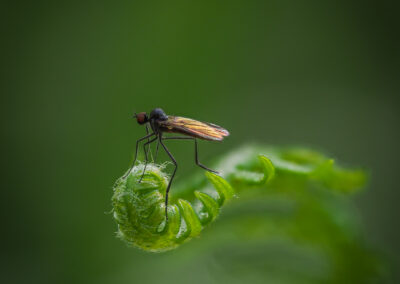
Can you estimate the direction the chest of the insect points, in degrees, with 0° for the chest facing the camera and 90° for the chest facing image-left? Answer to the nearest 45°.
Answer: approximately 90°
